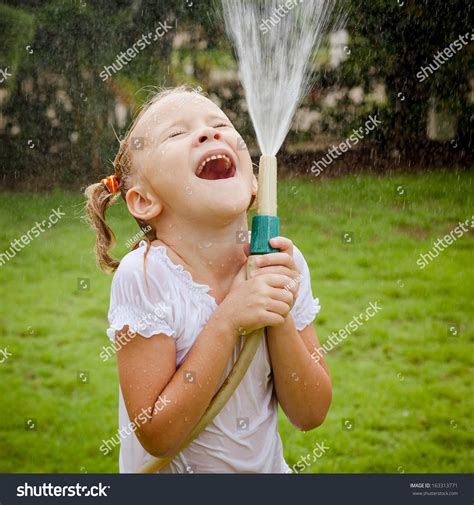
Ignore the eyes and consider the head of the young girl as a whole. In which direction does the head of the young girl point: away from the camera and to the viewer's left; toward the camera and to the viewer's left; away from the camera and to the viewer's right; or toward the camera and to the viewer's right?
toward the camera and to the viewer's right

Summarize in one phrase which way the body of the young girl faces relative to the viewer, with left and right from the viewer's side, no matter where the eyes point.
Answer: facing the viewer and to the right of the viewer

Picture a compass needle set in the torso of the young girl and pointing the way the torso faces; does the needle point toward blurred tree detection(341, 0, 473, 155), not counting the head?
no
